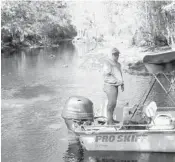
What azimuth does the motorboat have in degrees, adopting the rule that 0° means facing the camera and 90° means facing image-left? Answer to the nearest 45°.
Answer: approximately 270°
